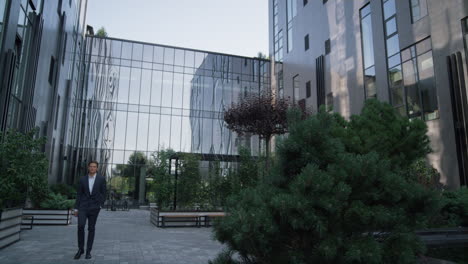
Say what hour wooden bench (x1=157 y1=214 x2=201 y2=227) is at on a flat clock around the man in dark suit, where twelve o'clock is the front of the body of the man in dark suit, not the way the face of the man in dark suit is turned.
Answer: The wooden bench is roughly at 7 o'clock from the man in dark suit.

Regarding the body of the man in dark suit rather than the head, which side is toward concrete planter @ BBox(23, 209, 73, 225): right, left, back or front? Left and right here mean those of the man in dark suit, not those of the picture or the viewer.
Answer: back

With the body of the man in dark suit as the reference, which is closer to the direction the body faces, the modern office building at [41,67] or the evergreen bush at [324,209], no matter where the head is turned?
the evergreen bush

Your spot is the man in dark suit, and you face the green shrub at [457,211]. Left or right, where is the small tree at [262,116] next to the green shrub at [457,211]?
left

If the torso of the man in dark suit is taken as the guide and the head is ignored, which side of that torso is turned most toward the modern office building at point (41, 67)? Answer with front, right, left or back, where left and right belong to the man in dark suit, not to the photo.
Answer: back

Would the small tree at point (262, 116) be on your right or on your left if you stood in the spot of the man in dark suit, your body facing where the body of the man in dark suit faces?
on your left

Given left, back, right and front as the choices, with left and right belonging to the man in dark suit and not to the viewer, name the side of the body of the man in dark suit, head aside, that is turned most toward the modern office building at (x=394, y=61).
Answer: left

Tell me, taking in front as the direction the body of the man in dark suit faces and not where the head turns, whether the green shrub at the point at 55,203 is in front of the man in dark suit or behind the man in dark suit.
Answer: behind

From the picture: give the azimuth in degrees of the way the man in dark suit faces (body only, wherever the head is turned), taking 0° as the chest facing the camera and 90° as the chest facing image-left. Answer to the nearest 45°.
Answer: approximately 0°

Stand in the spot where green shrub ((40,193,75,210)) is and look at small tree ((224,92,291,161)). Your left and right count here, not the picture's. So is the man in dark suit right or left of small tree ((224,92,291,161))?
right

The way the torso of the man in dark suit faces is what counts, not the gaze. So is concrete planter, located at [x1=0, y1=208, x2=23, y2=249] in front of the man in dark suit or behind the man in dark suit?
behind

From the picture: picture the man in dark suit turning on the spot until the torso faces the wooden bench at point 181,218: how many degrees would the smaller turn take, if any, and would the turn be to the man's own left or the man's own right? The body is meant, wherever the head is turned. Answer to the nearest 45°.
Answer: approximately 135° to the man's own left
